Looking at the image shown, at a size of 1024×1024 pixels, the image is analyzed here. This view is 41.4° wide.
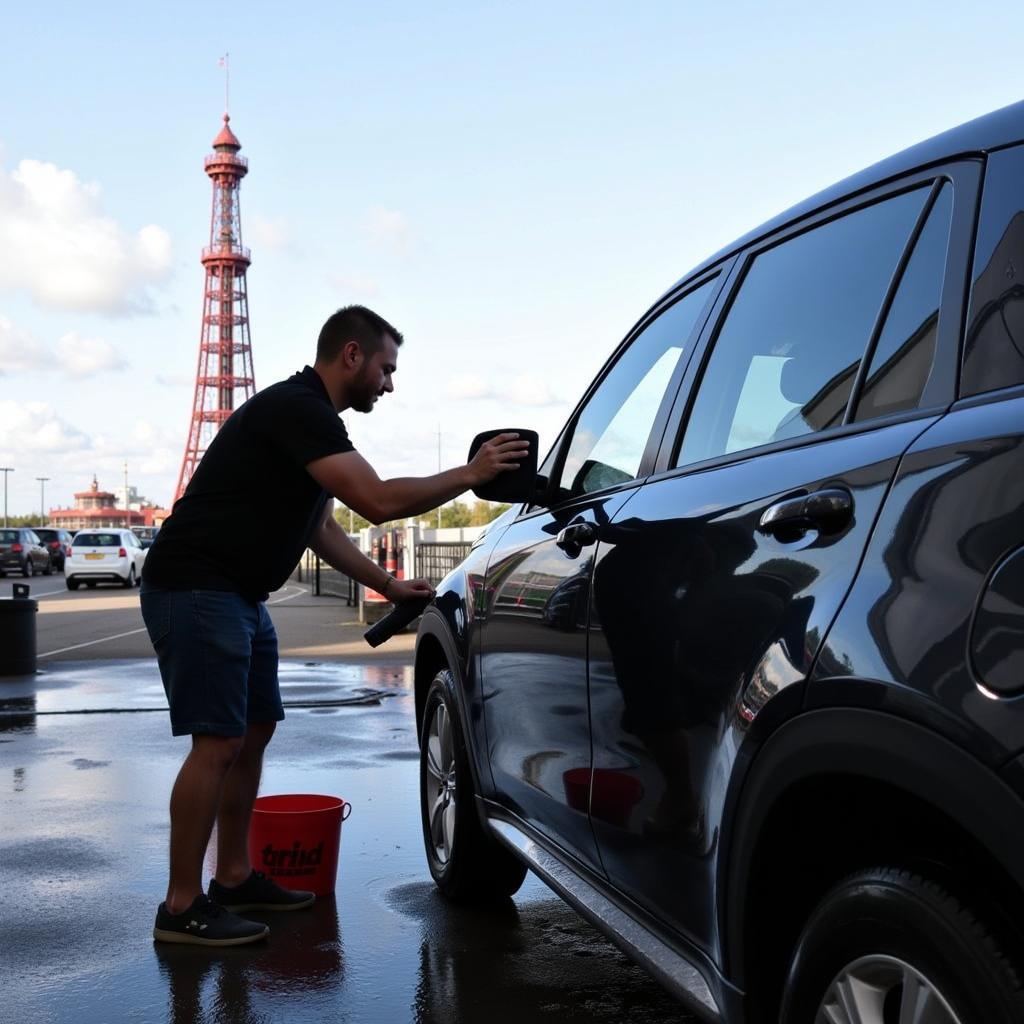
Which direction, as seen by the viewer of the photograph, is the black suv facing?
facing away from the viewer and to the left of the viewer

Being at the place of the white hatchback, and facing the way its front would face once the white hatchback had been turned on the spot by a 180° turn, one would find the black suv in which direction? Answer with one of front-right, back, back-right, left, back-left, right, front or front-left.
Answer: front

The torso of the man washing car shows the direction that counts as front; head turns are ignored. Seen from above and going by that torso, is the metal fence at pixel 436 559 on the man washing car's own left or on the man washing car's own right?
on the man washing car's own left

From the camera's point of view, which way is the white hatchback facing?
away from the camera

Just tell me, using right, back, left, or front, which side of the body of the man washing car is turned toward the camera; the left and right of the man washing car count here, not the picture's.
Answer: right

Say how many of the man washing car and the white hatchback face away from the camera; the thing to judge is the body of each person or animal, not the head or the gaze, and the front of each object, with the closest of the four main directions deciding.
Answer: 1

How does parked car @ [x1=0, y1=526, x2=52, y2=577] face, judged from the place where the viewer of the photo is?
facing away from the viewer and to the right of the viewer

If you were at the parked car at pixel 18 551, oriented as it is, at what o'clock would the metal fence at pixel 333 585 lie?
The metal fence is roughly at 4 o'clock from the parked car.

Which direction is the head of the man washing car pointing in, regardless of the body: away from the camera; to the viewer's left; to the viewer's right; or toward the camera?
to the viewer's right

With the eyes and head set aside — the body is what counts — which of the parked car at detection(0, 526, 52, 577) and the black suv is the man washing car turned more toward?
the black suv

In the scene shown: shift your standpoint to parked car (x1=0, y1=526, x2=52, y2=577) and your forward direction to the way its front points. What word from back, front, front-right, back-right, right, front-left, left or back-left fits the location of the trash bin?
back-right

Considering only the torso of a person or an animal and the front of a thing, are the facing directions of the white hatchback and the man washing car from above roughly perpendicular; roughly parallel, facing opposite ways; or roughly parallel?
roughly perpendicular

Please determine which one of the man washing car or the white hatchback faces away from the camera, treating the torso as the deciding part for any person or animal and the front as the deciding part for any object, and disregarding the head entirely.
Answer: the white hatchback
